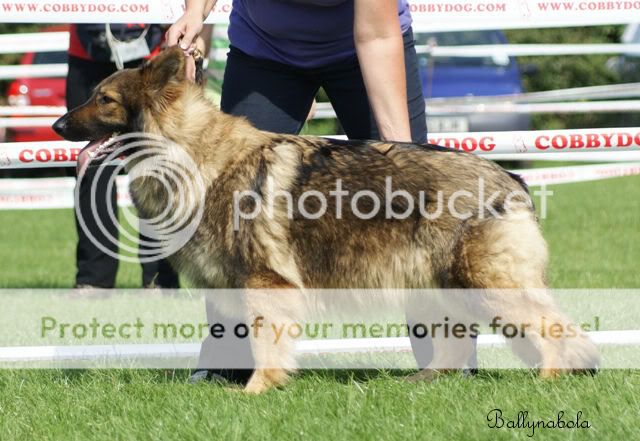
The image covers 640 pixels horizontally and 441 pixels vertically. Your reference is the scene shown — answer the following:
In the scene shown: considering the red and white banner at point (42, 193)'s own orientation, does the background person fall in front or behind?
in front

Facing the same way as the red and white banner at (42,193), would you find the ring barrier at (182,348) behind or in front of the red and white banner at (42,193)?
in front

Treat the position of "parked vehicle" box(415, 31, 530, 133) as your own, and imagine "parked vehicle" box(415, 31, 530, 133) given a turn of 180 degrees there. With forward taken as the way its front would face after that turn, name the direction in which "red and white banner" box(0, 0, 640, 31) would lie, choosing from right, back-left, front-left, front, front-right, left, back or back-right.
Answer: back

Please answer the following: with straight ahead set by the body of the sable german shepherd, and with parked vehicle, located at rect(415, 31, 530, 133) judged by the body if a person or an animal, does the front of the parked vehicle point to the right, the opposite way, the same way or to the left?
to the left

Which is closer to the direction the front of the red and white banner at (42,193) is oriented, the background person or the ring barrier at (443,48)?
the background person

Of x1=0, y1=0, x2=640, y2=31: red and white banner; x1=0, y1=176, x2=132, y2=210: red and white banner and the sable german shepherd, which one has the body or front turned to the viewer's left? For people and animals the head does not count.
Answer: the sable german shepherd

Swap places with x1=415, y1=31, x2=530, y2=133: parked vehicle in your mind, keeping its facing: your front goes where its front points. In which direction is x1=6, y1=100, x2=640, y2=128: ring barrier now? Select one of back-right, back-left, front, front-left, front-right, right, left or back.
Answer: front

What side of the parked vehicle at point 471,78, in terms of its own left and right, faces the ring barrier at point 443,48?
front

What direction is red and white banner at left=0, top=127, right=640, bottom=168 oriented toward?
toward the camera

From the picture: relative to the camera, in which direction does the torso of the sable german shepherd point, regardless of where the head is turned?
to the viewer's left

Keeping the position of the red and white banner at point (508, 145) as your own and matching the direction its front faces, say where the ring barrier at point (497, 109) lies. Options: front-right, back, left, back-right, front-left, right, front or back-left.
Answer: back

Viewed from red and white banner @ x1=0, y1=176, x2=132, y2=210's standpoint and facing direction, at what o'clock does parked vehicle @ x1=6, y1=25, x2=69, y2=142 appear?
The parked vehicle is roughly at 6 o'clock from the red and white banner.

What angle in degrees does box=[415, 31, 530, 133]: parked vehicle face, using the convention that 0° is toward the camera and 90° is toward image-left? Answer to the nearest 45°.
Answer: approximately 0°

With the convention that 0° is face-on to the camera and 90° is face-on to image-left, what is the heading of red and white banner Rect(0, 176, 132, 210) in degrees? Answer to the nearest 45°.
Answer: approximately 0°
